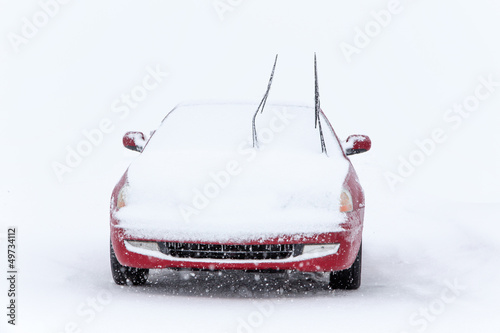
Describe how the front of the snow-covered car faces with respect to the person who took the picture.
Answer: facing the viewer
